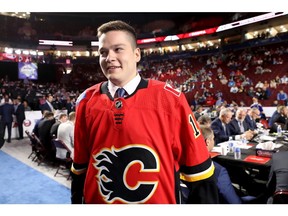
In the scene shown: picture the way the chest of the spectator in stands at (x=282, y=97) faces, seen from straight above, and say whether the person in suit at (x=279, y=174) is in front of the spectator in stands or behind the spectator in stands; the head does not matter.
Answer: in front

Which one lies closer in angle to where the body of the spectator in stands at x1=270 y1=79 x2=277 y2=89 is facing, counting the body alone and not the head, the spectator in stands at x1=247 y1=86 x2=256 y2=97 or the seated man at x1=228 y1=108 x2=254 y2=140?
the seated man

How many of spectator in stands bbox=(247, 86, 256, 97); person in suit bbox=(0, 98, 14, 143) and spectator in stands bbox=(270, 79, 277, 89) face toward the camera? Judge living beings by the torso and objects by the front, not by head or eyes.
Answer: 2

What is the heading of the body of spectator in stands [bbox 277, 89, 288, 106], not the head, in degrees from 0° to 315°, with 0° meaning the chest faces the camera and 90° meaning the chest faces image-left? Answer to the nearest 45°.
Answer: approximately 0°

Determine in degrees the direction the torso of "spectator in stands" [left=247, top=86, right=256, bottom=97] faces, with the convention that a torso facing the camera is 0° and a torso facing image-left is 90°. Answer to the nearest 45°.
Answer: approximately 0°

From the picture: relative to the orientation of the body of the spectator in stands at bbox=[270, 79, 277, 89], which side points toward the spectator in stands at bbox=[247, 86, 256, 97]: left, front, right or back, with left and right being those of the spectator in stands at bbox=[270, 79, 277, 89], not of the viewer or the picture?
right

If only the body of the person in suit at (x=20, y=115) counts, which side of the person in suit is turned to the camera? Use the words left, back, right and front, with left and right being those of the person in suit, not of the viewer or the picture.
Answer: left
